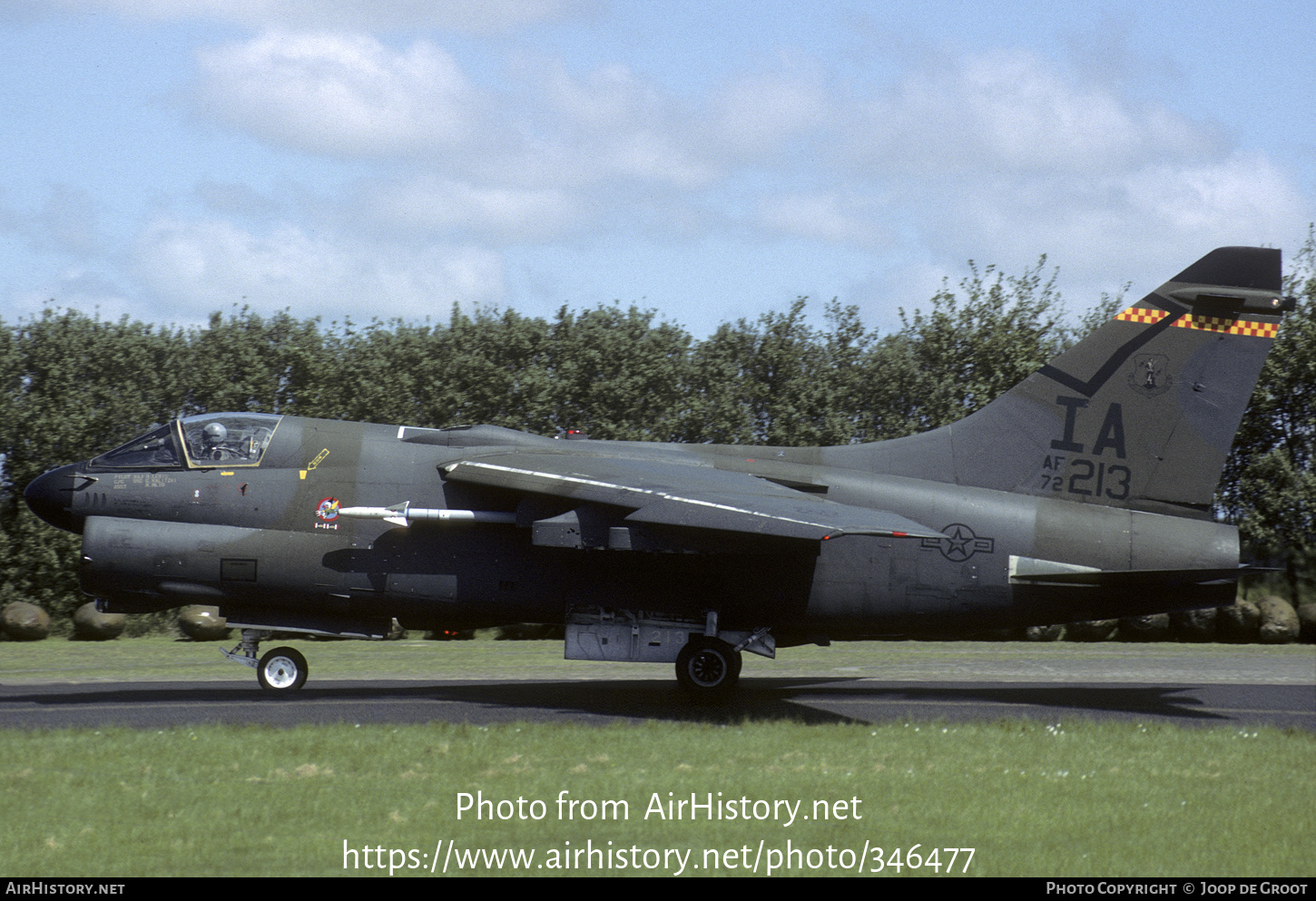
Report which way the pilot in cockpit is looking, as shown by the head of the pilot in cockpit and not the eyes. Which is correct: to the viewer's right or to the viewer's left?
to the viewer's left

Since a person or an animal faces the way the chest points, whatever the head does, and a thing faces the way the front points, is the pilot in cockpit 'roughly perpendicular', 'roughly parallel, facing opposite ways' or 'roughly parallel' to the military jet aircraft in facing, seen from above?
roughly parallel

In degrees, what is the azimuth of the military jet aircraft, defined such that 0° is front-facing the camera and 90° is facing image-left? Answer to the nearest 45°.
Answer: approximately 90°

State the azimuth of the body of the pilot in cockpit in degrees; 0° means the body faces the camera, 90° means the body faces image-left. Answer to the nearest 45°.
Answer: approximately 90°
